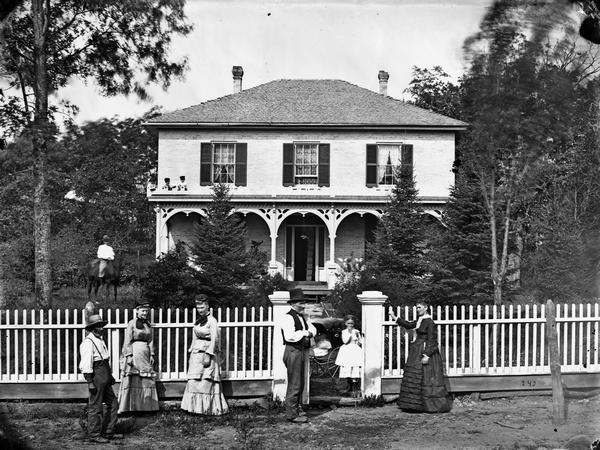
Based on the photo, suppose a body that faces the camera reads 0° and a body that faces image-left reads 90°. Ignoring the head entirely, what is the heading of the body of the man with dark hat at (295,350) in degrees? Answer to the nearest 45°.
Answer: approximately 315°

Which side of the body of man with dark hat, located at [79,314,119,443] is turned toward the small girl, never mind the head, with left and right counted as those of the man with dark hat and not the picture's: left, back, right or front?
left

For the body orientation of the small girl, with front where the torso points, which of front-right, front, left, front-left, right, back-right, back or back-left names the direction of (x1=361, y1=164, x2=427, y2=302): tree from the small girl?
back

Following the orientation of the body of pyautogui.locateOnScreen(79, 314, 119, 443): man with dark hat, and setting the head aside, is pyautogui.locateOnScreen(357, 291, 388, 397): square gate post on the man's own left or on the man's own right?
on the man's own left

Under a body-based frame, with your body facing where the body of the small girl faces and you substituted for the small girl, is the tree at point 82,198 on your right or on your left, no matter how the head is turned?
on your right

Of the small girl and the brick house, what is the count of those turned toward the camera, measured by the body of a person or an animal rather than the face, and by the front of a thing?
2

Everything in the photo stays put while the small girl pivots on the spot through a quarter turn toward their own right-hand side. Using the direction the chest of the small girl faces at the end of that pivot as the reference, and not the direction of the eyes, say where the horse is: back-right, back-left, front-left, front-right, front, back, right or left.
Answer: front-right

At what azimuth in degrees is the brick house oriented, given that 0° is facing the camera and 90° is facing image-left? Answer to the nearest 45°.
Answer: approximately 0°
